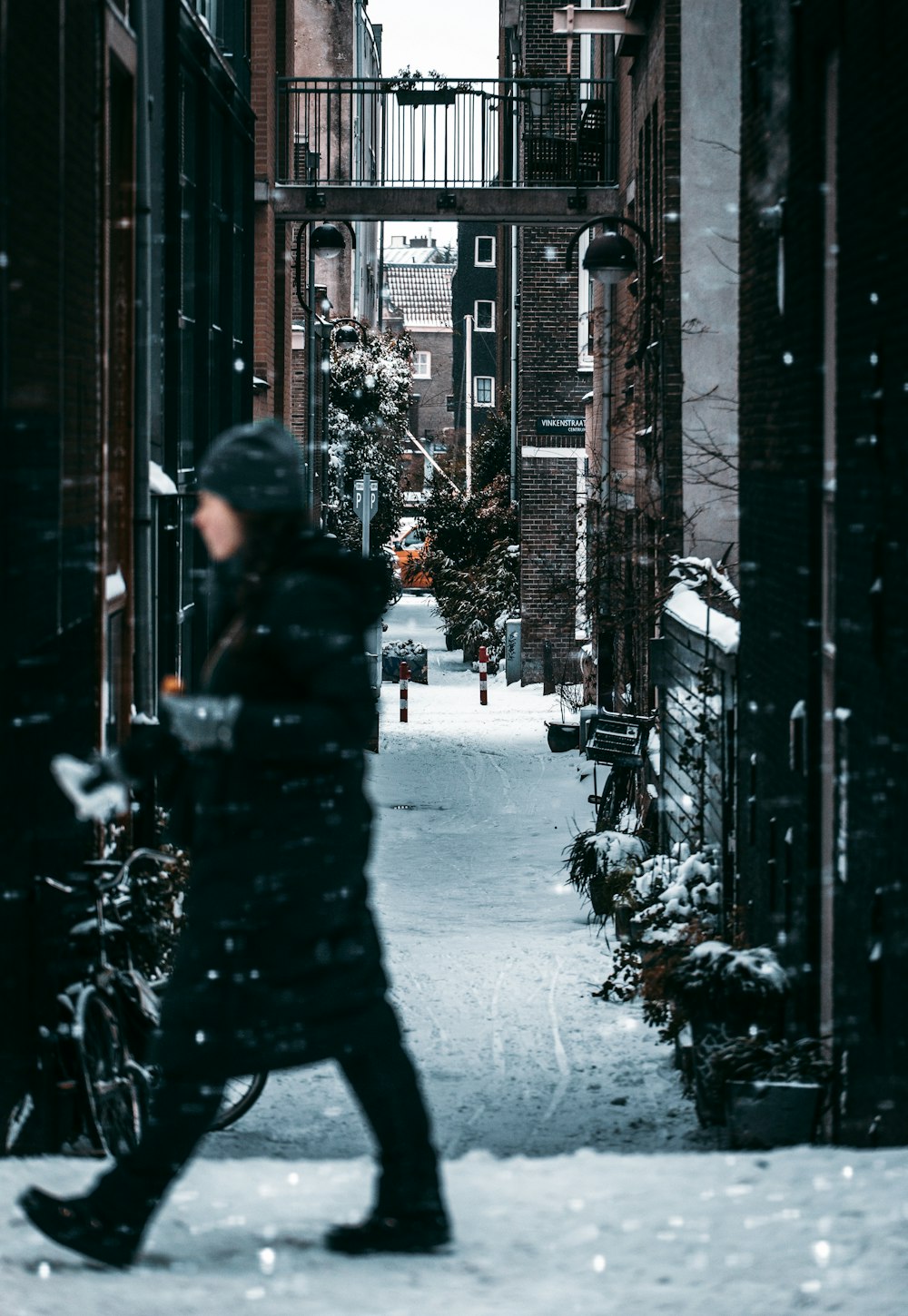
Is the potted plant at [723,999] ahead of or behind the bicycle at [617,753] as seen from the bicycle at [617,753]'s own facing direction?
ahead

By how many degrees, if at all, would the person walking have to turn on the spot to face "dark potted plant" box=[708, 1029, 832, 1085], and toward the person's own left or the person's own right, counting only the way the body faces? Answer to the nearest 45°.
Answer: approximately 135° to the person's own right

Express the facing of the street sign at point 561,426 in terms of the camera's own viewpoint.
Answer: facing the viewer

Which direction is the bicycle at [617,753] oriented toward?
toward the camera

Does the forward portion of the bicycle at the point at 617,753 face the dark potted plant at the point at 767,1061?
yes

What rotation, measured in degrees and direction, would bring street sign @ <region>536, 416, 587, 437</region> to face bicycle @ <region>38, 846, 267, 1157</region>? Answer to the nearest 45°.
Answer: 0° — it already faces it

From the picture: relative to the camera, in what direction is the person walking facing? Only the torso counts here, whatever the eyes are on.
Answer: to the viewer's left

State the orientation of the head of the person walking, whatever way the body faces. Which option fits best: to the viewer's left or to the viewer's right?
to the viewer's left

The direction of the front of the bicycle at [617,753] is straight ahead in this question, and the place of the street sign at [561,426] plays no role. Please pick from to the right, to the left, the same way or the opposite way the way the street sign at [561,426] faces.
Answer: the same way

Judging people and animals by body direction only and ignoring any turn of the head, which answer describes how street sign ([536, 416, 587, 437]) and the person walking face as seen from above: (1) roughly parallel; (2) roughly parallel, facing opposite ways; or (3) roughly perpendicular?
roughly perpendicular
